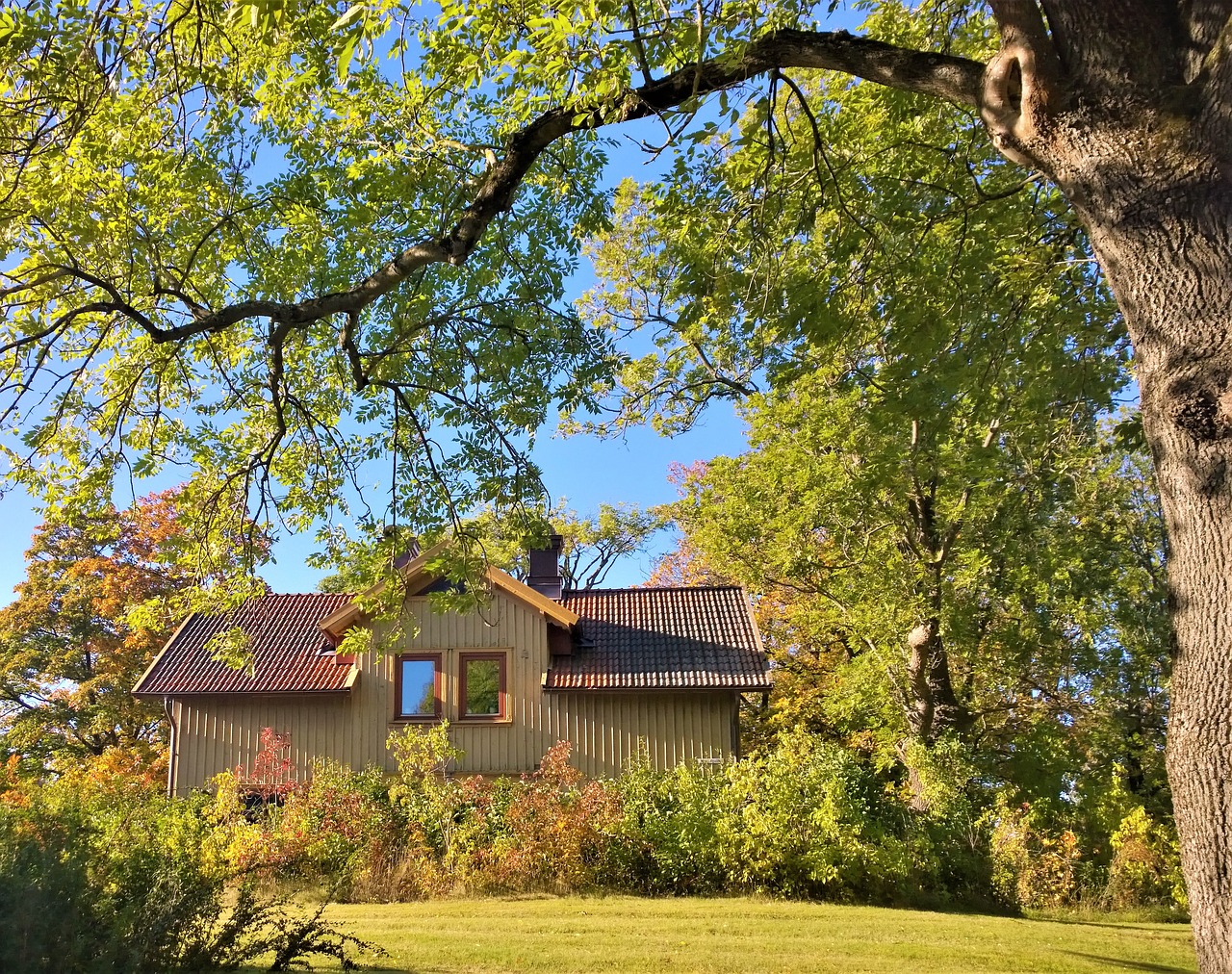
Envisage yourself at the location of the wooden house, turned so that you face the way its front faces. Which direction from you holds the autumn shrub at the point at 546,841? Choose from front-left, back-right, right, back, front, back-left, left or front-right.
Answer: front

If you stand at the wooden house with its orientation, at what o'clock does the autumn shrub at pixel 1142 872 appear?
The autumn shrub is roughly at 10 o'clock from the wooden house.

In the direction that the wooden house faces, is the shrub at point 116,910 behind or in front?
in front

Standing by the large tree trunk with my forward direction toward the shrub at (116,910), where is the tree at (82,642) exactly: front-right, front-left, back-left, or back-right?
front-right

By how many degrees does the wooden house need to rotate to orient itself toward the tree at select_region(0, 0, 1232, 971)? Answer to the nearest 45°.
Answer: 0° — it already faces it

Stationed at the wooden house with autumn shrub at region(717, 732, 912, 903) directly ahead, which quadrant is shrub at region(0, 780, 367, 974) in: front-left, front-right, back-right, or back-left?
front-right

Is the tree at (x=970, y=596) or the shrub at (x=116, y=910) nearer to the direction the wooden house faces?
the shrub

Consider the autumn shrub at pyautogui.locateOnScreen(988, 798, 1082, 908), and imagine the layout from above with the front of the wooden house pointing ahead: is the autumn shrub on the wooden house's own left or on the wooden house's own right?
on the wooden house's own left

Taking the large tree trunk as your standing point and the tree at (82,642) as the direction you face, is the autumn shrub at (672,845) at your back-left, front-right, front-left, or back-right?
front-right

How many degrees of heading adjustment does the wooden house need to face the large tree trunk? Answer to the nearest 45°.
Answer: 0° — it already faces it

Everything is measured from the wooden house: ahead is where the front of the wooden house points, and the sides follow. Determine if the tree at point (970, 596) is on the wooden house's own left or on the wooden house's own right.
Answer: on the wooden house's own left

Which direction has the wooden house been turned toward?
toward the camera

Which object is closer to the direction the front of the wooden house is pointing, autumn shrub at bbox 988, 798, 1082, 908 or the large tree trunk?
the large tree trunk

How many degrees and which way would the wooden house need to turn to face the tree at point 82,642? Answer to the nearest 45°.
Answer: approximately 135° to its right
